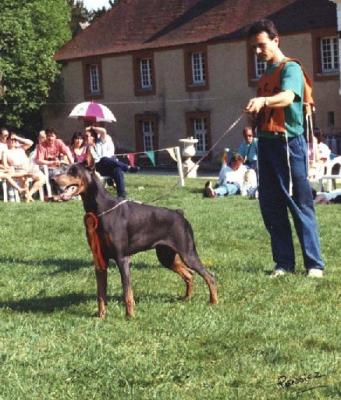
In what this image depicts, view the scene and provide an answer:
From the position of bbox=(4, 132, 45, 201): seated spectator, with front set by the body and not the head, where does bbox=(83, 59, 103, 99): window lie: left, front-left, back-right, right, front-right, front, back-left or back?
back-left

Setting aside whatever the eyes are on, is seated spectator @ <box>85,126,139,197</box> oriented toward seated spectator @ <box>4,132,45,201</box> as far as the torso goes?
no

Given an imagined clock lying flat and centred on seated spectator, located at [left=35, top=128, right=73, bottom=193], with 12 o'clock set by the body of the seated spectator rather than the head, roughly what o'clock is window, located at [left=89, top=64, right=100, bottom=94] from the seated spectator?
The window is roughly at 6 o'clock from the seated spectator.

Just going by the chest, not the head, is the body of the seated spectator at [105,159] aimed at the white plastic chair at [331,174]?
no

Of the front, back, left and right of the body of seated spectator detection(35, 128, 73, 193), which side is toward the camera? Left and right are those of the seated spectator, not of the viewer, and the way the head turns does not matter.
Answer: front

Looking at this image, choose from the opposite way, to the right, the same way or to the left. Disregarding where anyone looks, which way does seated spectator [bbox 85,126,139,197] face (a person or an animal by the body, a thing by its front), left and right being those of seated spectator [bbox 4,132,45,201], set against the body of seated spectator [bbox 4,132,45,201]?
the same way

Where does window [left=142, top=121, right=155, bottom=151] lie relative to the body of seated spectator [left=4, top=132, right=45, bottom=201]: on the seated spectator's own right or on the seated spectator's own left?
on the seated spectator's own left

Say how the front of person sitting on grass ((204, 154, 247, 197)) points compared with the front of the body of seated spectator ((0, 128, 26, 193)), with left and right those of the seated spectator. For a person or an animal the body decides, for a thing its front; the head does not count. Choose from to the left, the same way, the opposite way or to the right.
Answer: to the right

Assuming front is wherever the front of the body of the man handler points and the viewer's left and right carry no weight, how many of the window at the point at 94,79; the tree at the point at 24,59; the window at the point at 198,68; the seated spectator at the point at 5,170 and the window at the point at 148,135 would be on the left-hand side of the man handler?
0

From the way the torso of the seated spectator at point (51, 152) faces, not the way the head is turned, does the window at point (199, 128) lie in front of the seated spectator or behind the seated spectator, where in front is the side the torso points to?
behind

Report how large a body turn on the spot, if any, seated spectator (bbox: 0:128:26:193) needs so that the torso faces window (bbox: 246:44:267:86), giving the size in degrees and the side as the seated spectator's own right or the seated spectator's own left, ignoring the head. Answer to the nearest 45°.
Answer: approximately 90° to the seated spectator's own left

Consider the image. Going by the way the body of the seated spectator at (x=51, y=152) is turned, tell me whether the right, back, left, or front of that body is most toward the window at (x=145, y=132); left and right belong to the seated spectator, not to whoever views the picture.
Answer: back

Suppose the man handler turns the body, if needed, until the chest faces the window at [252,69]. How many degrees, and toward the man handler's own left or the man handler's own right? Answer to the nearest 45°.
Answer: approximately 135° to the man handler's own right

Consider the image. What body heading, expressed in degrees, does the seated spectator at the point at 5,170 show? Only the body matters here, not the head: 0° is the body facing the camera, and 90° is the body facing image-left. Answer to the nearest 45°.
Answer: approximately 315°

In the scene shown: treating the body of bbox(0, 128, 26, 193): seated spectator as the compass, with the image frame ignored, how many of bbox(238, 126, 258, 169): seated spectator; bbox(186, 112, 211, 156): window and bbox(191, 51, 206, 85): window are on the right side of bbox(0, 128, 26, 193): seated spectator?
0

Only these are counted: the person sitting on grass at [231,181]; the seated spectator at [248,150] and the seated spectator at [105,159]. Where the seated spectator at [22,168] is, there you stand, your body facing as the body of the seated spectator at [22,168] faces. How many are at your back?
0

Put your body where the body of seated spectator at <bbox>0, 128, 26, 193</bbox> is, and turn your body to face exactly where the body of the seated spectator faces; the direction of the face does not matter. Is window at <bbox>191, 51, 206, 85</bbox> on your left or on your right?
on your left

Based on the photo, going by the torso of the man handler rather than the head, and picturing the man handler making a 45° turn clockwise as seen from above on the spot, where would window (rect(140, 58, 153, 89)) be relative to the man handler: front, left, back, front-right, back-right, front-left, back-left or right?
right
